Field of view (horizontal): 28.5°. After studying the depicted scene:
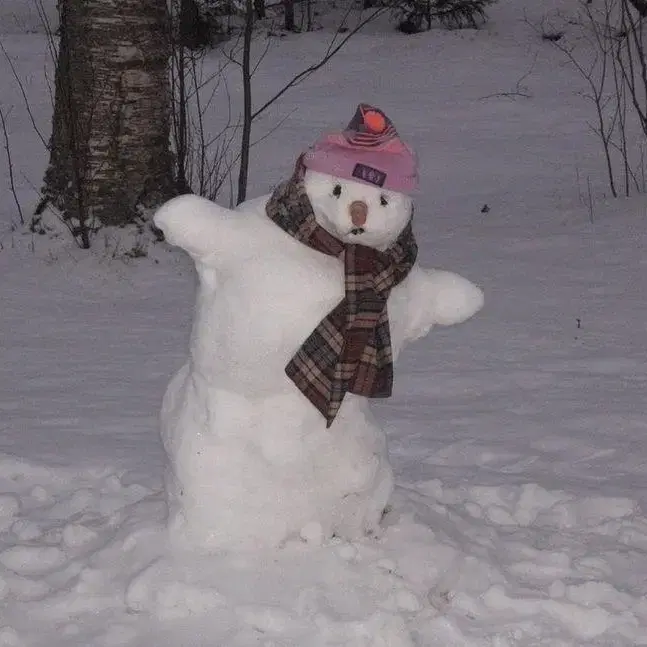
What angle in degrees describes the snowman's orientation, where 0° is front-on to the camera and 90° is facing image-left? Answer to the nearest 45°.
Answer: approximately 0°

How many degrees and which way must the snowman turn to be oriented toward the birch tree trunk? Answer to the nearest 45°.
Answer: approximately 180°
